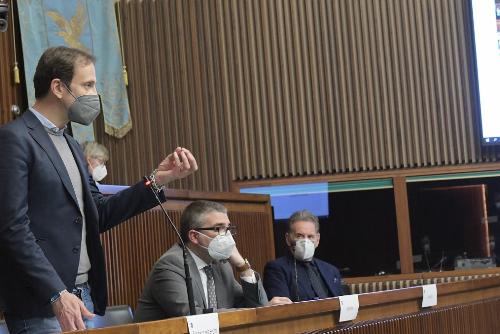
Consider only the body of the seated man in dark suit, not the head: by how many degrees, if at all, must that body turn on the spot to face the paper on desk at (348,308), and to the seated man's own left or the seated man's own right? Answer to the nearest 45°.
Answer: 0° — they already face it

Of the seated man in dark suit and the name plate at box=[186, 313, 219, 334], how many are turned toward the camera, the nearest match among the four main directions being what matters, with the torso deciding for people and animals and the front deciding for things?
2

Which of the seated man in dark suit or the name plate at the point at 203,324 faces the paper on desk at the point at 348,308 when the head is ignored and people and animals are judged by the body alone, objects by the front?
the seated man in dark suit

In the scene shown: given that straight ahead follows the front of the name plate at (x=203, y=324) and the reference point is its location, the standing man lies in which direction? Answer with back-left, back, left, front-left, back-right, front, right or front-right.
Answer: back-right

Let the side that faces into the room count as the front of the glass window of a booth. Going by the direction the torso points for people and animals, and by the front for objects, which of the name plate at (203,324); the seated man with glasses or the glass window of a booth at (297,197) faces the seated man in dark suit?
the glass window of a booth

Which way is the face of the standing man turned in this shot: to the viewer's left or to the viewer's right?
to the viewer's right

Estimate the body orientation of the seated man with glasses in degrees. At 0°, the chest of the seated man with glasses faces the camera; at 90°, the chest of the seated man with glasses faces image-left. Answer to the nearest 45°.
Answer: approximately 315°

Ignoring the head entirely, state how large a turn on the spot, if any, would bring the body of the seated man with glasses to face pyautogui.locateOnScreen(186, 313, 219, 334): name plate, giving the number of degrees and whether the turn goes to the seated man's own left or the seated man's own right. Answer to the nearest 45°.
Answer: approximately 45° to the seated man's own right

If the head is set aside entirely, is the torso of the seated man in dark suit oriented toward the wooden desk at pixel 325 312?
yes
